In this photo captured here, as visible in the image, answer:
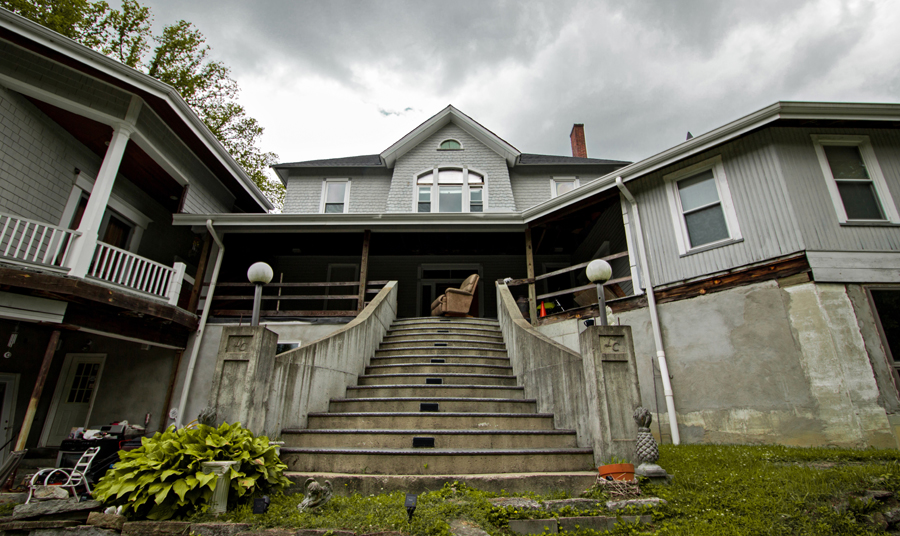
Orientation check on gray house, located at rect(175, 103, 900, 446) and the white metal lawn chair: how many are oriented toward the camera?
1

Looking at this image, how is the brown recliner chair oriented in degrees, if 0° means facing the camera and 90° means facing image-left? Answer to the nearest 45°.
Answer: approximately 45°

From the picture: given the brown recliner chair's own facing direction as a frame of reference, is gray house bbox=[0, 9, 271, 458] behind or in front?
in front

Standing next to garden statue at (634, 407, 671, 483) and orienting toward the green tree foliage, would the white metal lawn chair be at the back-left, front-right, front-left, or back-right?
front-left

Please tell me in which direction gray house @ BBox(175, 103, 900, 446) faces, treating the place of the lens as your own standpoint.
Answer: facing the viewer

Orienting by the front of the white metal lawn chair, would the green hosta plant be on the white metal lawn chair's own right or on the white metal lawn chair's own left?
on the white metal lawn chair's own left

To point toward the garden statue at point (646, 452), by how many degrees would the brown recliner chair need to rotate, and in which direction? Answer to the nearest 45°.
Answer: approximately 45° to its left

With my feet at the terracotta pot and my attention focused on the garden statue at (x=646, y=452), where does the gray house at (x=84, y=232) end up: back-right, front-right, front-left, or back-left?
back-left

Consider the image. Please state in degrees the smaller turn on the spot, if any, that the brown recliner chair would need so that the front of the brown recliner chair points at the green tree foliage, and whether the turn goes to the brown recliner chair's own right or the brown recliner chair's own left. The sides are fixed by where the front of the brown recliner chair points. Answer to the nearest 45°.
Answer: approximately 45° to the brown recliner chair's own right

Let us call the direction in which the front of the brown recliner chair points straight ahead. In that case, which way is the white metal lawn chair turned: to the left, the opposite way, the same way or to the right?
the same way
